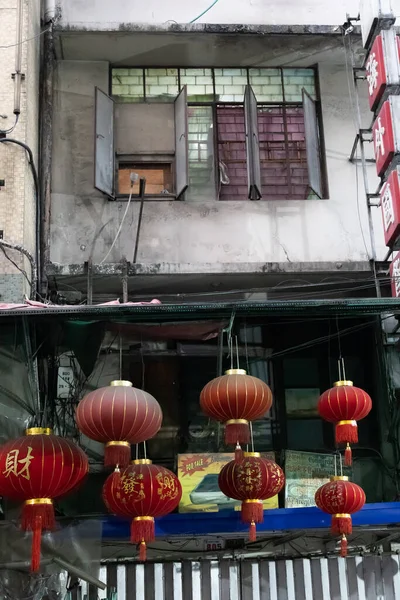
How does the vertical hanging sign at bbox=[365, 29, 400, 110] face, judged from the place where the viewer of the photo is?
facing the viewer and to the left of the viewer

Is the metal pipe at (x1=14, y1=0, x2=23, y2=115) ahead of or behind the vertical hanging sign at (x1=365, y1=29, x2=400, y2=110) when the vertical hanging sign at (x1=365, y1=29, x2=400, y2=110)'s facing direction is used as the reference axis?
ahead
